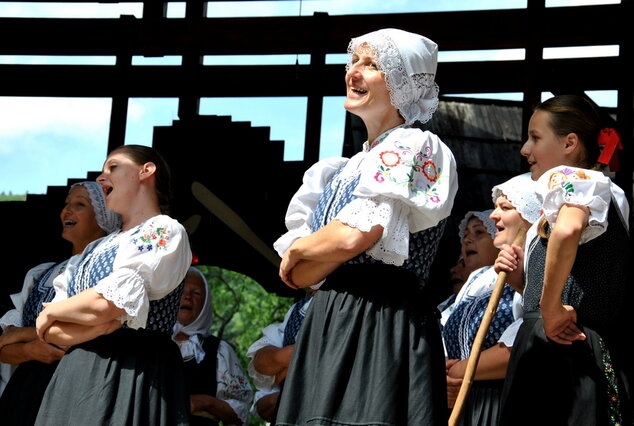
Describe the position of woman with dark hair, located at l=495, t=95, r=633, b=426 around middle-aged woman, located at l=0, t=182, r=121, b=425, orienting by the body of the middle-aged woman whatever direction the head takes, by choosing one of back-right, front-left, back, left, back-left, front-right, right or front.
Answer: left

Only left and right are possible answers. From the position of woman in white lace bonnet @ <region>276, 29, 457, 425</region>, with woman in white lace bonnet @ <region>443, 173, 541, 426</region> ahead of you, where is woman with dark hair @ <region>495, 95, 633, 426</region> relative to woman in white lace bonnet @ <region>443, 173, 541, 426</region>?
right

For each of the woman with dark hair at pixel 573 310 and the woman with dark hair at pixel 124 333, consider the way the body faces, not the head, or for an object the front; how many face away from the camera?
0

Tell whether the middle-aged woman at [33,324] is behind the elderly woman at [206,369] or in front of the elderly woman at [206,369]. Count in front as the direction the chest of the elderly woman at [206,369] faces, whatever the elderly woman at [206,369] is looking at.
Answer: in front

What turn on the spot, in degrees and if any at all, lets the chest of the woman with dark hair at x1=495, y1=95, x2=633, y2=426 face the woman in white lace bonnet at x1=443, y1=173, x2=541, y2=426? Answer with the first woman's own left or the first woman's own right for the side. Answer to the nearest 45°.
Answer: approximately 45° to the first woman's own right

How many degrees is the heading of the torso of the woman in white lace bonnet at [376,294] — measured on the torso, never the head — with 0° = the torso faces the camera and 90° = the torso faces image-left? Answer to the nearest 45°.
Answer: approximately 45°

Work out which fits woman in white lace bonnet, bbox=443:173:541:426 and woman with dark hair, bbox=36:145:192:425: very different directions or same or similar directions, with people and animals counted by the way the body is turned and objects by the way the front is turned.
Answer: same or similar directions

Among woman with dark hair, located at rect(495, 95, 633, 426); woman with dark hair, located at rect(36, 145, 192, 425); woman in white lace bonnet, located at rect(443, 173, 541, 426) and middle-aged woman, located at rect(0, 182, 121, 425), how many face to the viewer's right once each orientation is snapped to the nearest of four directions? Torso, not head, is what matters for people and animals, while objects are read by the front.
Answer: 0

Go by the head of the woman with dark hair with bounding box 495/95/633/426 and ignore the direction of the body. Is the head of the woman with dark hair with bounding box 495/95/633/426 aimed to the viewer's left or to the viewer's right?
to the viewer's left

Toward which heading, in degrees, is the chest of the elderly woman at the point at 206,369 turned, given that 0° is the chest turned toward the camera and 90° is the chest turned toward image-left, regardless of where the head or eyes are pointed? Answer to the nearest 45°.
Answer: approximately 45°

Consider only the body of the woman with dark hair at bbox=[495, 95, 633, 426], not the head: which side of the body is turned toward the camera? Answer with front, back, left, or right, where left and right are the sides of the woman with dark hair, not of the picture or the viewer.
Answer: left

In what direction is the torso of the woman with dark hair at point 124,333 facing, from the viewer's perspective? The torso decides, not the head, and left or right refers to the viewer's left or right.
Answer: facing the viewer and to the left of the viewer
